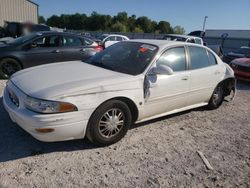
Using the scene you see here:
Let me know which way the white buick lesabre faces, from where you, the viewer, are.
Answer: facing the viewer and to the left of the viewer

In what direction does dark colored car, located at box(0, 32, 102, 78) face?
to the viewer's left

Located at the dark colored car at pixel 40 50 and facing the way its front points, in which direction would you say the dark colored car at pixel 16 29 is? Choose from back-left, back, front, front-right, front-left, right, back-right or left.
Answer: right

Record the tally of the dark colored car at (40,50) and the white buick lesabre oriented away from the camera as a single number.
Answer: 0

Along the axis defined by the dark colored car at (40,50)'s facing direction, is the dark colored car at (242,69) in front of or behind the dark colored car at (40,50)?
behind

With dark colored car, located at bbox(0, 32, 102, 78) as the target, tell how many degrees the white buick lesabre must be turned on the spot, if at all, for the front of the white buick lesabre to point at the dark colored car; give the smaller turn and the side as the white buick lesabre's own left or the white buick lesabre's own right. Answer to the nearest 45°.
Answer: approximately 90° to the white buick lesabre's own right

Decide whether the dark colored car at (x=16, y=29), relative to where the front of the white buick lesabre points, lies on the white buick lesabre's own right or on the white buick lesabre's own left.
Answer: on the white buick lesabre's own right

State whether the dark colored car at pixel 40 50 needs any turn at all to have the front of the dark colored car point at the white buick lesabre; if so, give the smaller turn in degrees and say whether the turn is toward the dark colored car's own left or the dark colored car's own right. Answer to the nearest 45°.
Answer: approximately 90° to the dark colored car's own left
